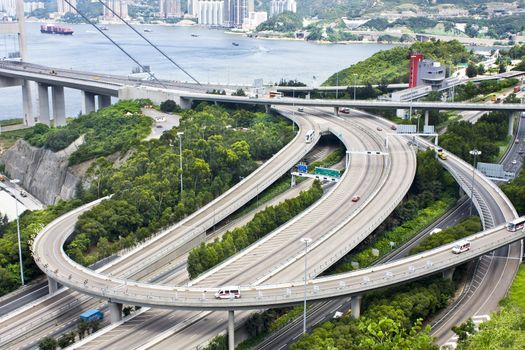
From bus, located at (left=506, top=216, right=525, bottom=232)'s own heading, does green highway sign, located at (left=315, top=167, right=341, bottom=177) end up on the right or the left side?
on its right

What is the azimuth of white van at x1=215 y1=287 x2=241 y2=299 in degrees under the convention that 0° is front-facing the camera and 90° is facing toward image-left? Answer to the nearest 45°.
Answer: approximately 90°

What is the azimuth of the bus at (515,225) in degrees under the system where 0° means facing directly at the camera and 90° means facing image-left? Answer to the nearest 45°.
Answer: approximately 45°

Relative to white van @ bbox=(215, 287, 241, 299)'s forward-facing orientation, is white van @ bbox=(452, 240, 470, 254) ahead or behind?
behind

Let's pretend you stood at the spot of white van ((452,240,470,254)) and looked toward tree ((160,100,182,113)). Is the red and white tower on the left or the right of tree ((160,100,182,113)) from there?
right

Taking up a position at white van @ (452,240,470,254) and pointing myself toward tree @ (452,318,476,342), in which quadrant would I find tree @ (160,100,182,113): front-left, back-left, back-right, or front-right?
back-right

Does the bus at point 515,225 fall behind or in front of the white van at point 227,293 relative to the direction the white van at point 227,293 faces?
behind

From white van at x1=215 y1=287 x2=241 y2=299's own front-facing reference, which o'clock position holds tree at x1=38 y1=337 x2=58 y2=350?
The tree is roughly at 12 o'clock from the white van.

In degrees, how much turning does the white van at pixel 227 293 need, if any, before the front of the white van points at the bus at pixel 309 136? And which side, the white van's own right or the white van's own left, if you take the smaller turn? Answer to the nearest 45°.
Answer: approximately 90° to the white van's own right
